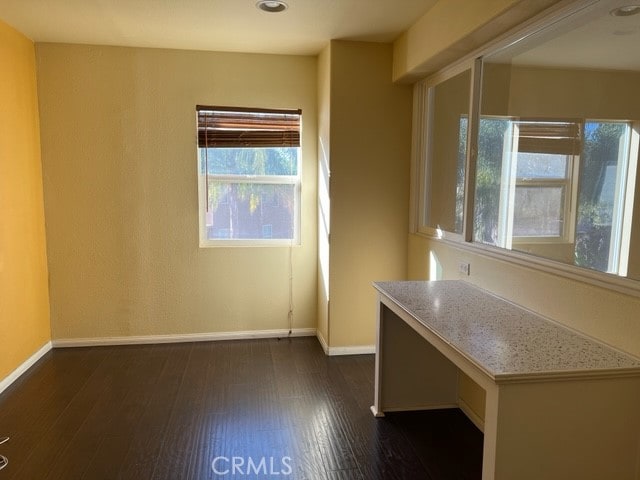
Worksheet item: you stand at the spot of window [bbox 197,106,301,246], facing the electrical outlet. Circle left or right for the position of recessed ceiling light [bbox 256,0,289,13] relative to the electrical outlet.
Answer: right

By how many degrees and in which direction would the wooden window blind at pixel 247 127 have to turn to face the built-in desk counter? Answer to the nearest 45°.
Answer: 0° — it already faces it

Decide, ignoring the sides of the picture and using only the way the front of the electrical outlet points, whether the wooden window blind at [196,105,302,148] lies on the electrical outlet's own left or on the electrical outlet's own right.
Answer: on the electrical outlet's own right

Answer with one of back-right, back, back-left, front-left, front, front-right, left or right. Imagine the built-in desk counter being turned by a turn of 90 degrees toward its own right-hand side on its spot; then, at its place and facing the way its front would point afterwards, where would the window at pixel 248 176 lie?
front

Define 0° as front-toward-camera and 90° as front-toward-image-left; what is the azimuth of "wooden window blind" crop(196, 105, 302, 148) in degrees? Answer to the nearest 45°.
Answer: approximately 0°

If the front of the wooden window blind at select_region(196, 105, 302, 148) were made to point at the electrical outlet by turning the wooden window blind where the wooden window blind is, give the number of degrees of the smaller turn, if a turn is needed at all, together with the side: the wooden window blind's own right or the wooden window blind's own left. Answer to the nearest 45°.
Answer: approximately 45° to the wooden window blind's own left

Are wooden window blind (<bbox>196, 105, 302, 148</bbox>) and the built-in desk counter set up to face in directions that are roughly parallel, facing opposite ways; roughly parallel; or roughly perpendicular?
roughly perpendicular

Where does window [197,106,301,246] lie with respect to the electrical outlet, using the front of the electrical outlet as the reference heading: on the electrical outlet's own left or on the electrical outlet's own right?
on the electrical outlet's own right

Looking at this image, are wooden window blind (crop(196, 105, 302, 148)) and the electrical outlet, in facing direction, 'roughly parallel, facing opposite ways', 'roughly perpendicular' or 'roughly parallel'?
roughly perpendicular

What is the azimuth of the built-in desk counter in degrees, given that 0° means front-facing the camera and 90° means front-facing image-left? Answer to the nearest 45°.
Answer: approximately 45°
